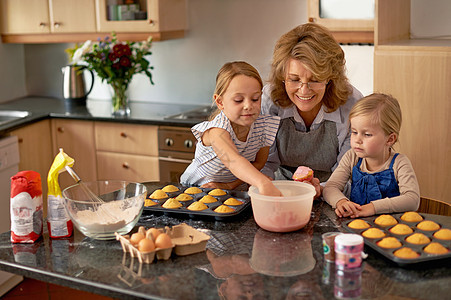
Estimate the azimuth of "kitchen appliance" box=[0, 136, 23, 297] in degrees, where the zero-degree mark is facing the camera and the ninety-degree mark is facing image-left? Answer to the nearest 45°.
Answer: approximately 315°

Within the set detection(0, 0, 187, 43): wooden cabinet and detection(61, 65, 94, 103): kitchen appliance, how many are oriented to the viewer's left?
1

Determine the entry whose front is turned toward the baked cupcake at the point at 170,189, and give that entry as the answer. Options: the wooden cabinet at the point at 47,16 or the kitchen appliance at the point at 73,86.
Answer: the wooden cabinet

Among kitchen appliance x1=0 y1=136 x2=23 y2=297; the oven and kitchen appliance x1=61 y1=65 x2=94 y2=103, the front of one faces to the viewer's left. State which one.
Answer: kitchen appliance x1=61 y1=65 x2=94 y2=103

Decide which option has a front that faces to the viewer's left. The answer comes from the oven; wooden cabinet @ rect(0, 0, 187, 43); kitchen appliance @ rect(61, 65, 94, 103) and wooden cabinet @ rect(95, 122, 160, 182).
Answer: the kitchen appliance

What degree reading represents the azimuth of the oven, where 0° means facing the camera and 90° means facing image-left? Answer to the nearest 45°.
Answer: approximately 0°

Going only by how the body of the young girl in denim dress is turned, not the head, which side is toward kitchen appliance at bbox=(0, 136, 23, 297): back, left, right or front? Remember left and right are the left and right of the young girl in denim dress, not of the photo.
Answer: right

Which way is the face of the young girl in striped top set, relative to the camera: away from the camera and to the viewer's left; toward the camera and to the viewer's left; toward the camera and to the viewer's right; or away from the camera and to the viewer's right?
toward the camera and to the viewer's right
